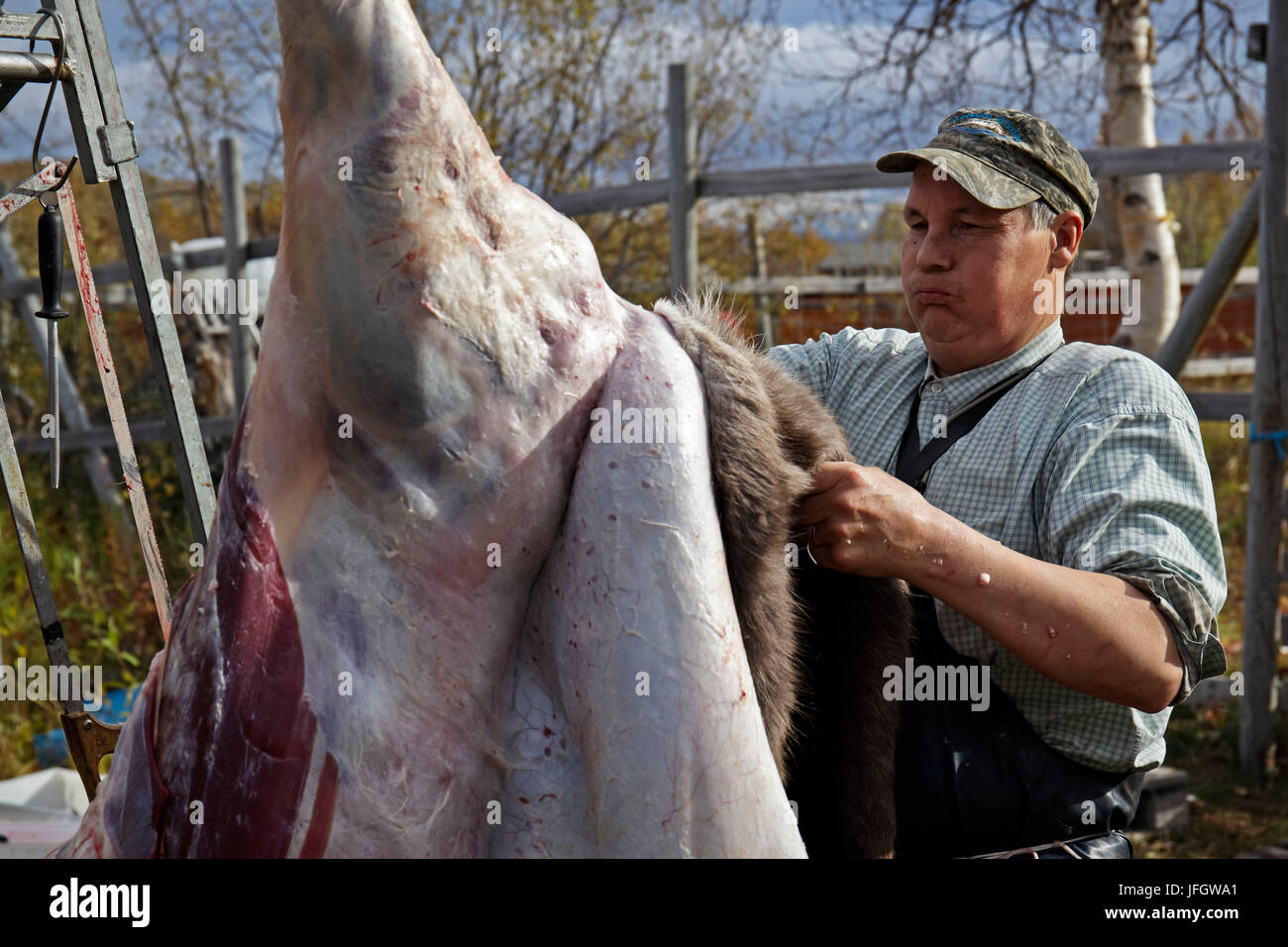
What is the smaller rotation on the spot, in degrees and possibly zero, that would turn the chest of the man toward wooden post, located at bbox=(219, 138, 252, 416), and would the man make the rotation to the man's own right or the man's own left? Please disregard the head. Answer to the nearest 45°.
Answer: approximately 90° to the man's own right

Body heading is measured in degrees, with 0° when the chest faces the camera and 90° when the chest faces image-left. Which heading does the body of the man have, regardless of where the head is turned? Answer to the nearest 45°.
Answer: approximately 45°

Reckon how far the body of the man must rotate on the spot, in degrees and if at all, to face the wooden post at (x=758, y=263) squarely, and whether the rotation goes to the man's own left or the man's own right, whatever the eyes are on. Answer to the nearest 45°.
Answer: approximately 135° to the man's own right

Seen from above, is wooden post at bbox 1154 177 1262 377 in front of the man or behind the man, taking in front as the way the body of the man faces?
behind

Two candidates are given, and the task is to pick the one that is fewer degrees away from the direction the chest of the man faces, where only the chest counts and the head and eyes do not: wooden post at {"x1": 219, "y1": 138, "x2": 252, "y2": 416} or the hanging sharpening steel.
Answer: the hanging sharpening steel

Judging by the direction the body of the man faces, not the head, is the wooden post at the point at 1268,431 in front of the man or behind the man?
behind
